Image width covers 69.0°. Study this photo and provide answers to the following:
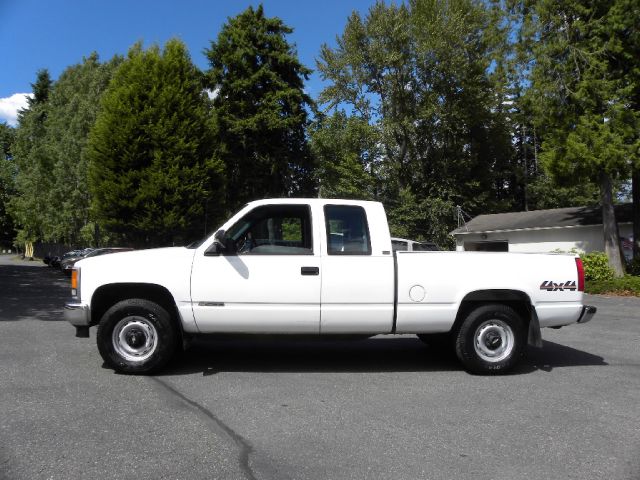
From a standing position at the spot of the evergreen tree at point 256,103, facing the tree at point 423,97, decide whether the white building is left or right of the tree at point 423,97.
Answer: right

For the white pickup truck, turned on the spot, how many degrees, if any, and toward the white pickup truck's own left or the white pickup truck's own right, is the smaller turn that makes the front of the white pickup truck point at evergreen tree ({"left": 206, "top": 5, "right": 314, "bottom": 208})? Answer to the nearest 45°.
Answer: approximately 90° to the white pickup truck's own right

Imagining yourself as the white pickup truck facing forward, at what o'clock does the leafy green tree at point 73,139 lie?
The leafy green tree is roughly at 2 o'clock from the white pickup truck.

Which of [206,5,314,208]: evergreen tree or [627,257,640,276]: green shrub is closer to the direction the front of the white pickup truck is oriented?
the evergreen tree

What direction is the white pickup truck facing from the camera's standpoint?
to the viewer's left

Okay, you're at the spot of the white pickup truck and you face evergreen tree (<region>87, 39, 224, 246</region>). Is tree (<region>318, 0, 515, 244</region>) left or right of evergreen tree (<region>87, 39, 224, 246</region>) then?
right

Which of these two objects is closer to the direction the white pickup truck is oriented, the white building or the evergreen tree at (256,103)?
the evergreen tree

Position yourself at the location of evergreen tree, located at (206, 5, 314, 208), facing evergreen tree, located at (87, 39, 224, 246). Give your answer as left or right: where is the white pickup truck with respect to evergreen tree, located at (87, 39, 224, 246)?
left

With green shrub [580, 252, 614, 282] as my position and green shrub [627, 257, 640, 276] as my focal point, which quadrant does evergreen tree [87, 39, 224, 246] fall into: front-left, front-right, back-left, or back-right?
back-left

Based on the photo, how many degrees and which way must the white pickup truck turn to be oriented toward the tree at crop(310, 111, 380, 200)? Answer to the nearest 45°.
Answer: approximately 90° to its right

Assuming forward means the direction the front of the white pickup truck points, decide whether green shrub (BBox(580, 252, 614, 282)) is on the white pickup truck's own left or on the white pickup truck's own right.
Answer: on the white pickup truck's own right

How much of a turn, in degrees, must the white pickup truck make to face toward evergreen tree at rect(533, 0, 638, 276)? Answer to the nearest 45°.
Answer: approximately 135° to its right

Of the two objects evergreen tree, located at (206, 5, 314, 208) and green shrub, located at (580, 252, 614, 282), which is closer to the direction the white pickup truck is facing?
the evergreen tree

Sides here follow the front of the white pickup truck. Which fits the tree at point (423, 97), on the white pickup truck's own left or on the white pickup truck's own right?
on the white pickup truck's own right
